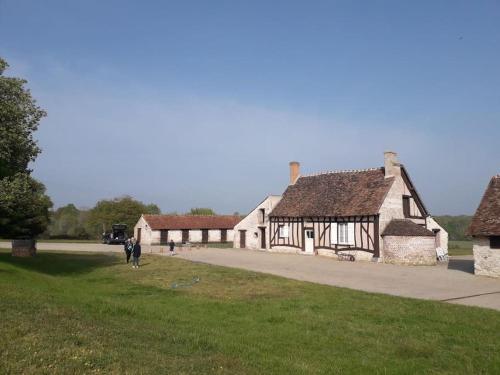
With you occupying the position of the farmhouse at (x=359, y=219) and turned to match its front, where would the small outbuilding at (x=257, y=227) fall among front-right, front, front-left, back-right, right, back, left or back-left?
right

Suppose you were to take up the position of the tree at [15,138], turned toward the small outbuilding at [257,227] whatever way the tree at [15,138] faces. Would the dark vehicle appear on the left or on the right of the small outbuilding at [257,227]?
left

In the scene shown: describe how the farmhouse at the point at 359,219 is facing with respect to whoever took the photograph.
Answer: facing the viewer and to the left of the viewer

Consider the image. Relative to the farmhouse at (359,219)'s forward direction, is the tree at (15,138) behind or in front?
in front

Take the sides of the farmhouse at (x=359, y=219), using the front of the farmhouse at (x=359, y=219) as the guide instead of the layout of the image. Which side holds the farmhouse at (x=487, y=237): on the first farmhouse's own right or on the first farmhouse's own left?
on the first farmhouse's own left

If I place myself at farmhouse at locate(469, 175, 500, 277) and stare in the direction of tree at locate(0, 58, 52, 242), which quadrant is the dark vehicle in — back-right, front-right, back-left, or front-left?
front-right

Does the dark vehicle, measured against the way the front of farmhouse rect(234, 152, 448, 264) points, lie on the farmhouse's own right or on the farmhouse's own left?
on the farmhouse's own right
